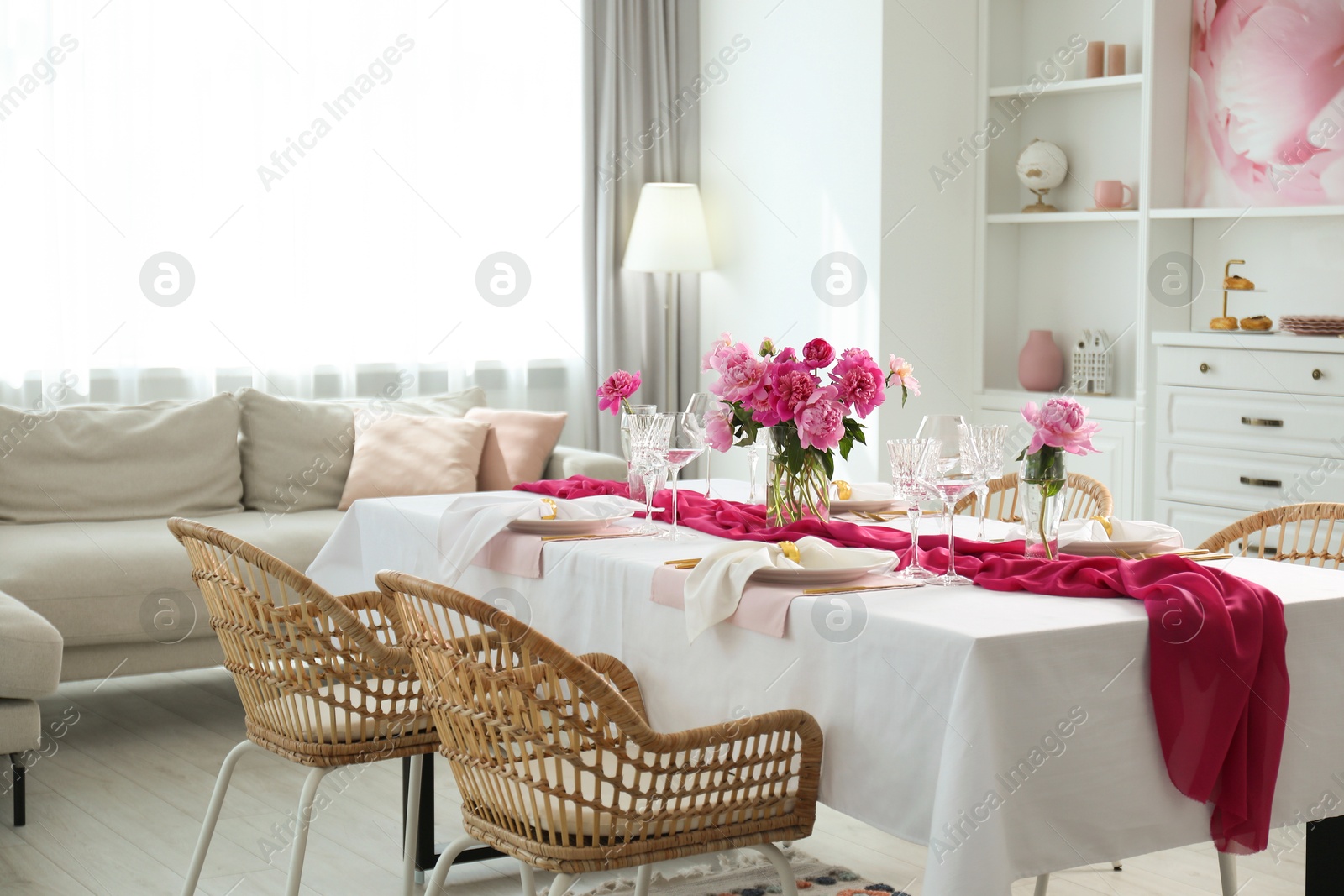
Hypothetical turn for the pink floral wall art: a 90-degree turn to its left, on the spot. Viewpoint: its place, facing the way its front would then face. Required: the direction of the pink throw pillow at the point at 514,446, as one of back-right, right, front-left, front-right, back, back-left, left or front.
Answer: back

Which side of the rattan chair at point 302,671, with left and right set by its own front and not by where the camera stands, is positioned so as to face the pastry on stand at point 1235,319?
front

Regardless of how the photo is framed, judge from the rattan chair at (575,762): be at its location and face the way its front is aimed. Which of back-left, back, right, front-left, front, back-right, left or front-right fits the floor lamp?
front-left

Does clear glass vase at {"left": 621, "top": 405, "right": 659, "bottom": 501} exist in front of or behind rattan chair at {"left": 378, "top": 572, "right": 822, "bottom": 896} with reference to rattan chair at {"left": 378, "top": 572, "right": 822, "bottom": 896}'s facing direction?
in front

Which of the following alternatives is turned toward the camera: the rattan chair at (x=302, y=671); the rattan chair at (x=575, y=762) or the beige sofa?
the beige sofa

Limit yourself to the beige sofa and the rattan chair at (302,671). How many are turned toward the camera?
1

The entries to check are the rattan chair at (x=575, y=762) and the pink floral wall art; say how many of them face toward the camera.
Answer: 1

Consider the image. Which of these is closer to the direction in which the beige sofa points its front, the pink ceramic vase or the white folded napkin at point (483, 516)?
the white folded napkin

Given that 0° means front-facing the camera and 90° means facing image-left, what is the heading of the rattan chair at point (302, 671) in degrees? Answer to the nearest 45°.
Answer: approximately 225°

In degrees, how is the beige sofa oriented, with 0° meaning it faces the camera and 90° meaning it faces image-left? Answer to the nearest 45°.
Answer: approximately 0°

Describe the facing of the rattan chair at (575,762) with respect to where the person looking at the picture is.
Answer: facing away from the viewer and to the right of the viewer

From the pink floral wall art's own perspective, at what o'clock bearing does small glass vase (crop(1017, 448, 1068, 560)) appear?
The small glass vase is roughly at 12 o'clock from the pink floral wall art.

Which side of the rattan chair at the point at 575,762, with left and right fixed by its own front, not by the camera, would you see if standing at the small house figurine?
front
